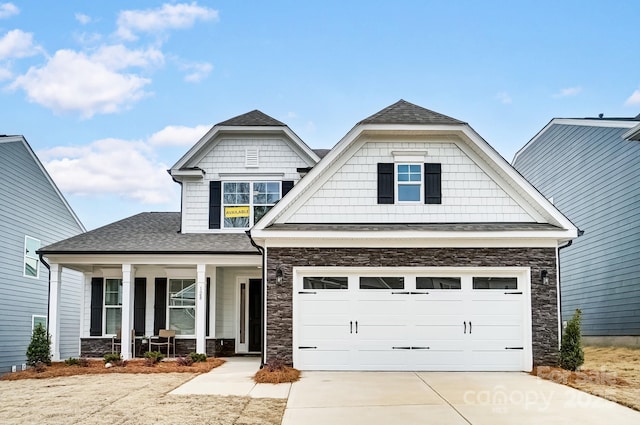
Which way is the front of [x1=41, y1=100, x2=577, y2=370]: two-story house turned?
toward the camera

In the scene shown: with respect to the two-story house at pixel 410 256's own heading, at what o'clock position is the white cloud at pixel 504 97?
The white cloud is roughly at 7 o'clock from the two-story house.

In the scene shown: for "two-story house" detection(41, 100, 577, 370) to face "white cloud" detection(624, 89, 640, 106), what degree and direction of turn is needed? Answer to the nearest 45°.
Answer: approximately 135° to its left

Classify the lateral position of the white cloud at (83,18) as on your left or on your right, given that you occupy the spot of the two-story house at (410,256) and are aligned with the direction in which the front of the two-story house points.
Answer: on your right

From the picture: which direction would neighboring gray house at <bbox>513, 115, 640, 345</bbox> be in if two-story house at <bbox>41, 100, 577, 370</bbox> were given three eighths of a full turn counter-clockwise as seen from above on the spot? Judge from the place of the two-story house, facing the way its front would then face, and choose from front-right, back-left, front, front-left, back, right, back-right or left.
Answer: front

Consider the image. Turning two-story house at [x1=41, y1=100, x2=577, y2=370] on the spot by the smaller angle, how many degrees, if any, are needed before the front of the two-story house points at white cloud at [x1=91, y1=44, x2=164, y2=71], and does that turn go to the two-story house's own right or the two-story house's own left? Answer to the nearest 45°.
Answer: approximately 135° to the two-story house's own right

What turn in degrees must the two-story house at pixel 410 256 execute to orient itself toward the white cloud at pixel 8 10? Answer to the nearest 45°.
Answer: approximately 135° to its right

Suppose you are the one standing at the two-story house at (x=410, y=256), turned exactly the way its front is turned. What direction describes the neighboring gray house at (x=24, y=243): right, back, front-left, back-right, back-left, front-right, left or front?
back-right

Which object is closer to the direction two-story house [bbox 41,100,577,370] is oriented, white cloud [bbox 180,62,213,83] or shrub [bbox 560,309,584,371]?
the shrub

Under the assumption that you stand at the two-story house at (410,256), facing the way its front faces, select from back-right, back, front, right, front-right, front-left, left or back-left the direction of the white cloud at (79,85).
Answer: back-right

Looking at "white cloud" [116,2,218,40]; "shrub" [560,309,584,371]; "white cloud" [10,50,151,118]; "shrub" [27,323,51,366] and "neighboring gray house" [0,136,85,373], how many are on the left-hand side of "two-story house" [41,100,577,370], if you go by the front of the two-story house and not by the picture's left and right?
1

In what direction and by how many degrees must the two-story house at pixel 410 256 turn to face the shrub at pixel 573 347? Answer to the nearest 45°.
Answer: approximately 90° to its left
